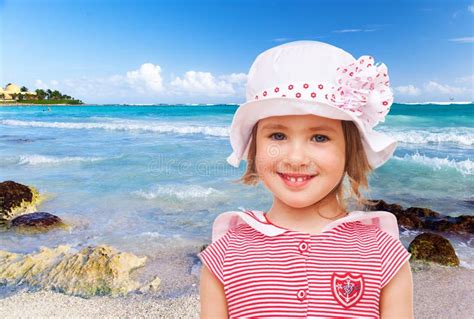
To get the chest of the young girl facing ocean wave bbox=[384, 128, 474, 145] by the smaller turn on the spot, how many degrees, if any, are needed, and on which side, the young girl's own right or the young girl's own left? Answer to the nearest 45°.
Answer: approximately 180°

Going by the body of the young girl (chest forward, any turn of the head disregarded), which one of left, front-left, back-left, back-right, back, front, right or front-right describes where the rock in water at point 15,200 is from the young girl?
back-right

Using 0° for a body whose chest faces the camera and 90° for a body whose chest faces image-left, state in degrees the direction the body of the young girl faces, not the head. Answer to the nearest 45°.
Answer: approximately 0°

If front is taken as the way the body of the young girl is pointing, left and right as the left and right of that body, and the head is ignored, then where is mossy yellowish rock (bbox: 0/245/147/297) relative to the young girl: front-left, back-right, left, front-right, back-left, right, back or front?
back-right

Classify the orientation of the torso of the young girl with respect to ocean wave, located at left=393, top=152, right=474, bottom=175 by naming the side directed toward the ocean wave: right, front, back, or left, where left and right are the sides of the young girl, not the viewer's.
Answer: back
